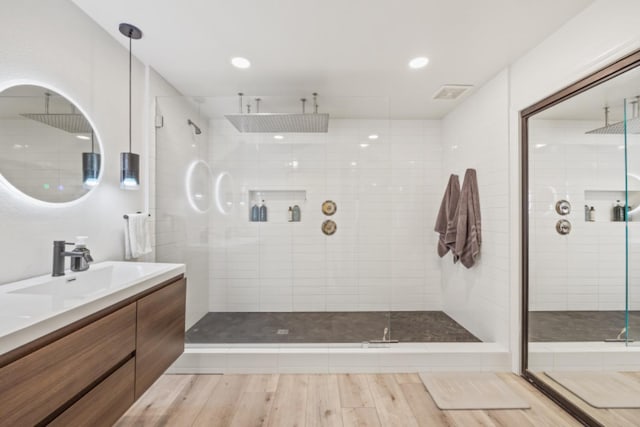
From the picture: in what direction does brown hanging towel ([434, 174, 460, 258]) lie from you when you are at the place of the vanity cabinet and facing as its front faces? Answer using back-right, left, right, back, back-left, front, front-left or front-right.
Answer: front-left

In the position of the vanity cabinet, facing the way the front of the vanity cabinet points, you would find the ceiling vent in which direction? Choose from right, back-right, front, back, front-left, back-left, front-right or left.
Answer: front-left

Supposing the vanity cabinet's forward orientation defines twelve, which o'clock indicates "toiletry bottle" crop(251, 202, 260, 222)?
The toiletry bottle is roughly at 9 o'clock from the vanity cabinet.

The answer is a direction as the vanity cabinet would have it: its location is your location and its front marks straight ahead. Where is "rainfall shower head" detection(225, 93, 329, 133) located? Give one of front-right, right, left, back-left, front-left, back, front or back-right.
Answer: left

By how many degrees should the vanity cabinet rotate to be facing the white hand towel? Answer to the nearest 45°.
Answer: approximately 135° to its left

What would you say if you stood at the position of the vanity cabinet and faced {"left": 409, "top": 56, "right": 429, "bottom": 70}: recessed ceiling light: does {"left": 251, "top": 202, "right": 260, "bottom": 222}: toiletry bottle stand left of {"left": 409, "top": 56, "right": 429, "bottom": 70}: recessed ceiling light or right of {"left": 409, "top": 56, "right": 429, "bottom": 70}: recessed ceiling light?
left

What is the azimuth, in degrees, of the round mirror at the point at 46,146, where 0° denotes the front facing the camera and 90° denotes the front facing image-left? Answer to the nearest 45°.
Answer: approximately 315°
